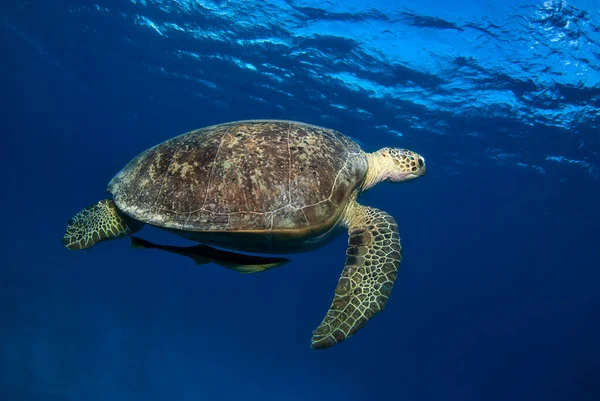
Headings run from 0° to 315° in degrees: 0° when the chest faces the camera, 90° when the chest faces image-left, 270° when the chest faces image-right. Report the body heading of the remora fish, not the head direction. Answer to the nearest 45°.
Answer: approximately 270°

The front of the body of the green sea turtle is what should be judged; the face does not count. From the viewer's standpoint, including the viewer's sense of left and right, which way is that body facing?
facing to the right of the viewer
